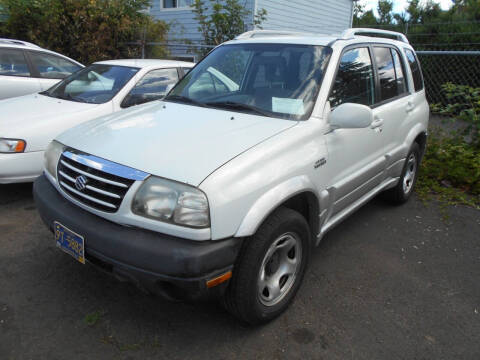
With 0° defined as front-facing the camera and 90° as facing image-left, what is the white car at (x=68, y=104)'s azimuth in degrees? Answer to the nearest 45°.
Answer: approximately 45°

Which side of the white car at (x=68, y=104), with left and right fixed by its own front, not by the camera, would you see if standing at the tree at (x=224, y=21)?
back

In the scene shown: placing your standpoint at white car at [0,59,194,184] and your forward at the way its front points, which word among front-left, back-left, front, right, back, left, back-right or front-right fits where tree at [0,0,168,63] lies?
back-right

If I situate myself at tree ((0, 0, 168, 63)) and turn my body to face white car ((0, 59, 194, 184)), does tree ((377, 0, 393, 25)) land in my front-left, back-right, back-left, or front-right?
back-left

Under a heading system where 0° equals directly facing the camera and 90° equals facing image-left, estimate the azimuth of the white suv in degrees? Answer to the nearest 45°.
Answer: approximately 45°

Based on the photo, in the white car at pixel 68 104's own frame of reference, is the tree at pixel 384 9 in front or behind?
behind

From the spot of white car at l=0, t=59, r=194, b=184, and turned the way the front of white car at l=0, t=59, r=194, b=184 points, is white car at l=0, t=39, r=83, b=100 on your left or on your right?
on your right

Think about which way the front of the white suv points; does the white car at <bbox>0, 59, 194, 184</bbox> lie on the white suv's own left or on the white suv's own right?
on the white suv's own right

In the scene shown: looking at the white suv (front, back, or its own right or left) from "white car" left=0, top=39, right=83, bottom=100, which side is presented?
right

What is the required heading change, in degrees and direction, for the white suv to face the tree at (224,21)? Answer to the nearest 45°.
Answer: approximately 135° to its right
